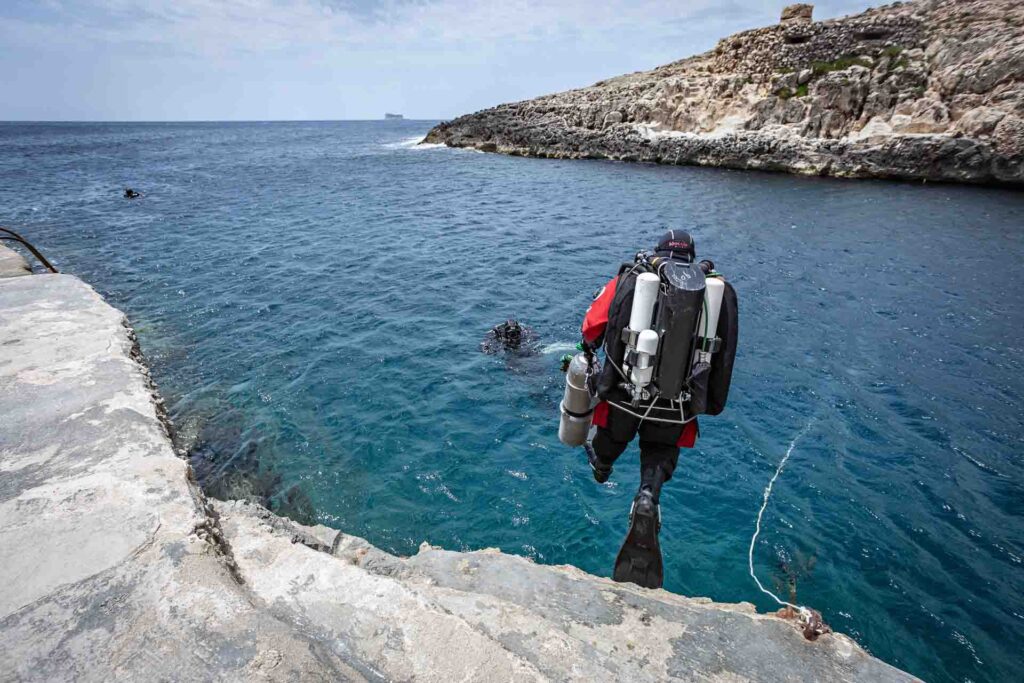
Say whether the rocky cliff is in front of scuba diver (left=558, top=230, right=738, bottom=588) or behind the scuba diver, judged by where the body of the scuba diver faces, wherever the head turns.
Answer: in front

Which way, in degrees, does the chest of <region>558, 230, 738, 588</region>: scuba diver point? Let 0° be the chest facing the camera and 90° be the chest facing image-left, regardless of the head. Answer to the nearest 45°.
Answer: approximately 180°

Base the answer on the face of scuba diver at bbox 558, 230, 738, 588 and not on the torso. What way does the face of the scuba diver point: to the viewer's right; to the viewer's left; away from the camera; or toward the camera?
away from the camera

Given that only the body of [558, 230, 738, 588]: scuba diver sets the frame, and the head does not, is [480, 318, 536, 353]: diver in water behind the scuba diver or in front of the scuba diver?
in front
